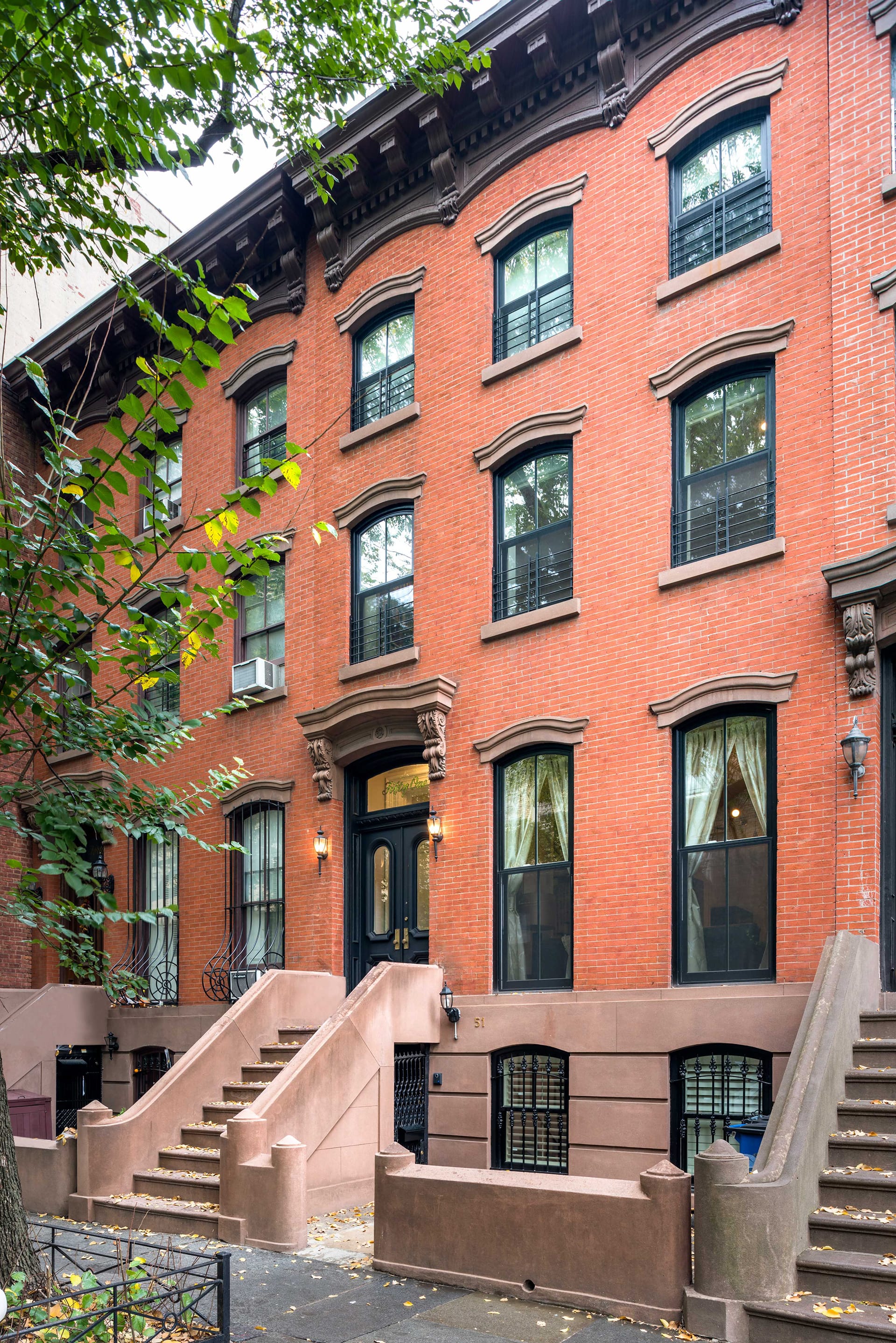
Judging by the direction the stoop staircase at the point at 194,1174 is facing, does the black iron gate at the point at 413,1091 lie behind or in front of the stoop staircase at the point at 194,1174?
behind

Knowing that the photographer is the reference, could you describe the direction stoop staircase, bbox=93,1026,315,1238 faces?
facing the viewer and to the left of the viewer

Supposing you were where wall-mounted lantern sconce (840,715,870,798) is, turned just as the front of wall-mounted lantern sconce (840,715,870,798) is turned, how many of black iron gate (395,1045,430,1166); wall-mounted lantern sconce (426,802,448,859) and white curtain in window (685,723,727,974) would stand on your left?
0

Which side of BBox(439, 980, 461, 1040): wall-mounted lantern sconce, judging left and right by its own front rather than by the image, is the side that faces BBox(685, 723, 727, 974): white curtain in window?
left

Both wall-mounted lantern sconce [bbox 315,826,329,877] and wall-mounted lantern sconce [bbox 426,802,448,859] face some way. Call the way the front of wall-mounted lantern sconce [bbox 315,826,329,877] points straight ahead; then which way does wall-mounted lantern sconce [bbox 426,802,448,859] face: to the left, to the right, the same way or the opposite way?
the same way

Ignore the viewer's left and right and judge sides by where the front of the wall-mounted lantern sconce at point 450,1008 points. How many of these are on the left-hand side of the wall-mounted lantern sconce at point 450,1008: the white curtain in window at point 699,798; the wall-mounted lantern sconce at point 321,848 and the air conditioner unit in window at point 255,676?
1

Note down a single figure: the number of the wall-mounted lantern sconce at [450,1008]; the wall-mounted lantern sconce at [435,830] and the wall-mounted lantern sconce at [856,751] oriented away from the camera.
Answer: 0

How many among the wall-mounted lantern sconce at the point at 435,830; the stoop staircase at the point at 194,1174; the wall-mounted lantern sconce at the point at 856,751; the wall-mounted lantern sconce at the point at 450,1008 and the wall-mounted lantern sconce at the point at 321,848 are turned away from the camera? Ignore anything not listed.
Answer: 0

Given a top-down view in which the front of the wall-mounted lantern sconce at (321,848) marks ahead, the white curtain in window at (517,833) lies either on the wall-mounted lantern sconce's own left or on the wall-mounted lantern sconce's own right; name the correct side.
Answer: on the wall-mounted lantern sconce's own left

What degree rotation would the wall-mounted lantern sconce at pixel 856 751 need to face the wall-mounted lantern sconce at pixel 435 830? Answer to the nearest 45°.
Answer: approximately 90° to its right

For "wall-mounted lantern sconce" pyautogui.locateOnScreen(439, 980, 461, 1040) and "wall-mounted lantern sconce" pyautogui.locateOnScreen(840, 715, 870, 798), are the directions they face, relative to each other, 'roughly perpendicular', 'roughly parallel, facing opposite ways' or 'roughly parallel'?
roughly parallel

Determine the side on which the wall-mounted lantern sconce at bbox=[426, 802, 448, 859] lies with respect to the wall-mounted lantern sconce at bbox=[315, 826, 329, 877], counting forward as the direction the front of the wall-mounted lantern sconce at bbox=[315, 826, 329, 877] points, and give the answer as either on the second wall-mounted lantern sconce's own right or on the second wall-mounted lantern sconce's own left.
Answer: on the second wall-mounted lantern sconce's own left

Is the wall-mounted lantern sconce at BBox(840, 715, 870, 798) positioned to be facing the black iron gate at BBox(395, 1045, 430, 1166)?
no
